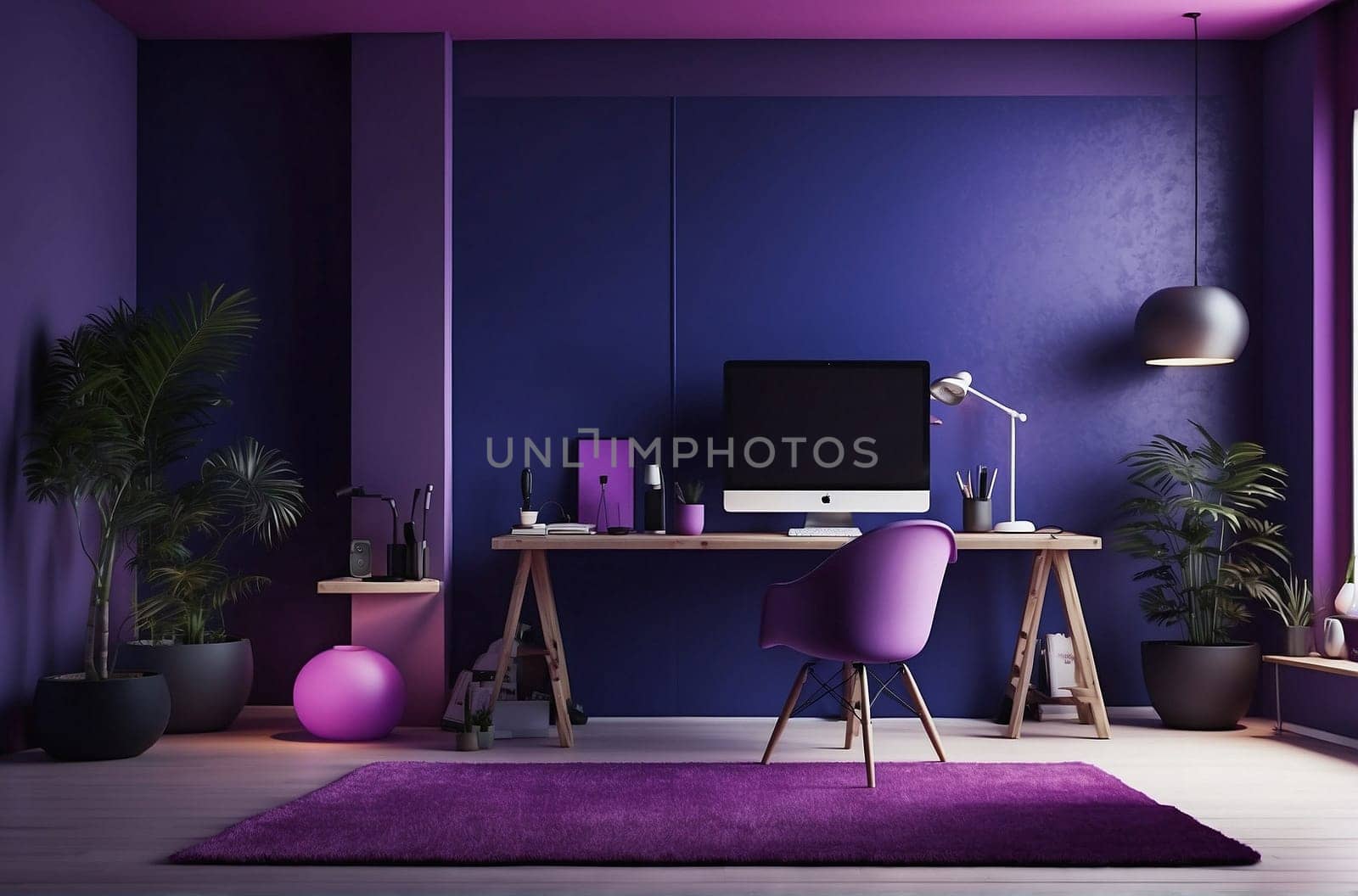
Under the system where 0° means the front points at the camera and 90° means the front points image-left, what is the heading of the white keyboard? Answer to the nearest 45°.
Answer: approximately 0°

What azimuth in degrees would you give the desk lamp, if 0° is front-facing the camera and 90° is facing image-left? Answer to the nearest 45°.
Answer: approximately 90°

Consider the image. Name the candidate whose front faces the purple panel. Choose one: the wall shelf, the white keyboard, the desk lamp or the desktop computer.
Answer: the desk lamp

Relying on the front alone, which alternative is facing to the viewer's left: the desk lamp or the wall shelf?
the desk lamp

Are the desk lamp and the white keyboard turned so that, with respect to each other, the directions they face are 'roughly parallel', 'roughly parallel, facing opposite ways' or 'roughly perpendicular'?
roughly perpendicular

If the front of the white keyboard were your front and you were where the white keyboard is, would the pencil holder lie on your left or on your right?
on your left

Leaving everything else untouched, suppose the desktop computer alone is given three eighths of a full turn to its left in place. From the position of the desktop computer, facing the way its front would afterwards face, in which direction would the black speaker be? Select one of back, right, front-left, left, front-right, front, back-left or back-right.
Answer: back-left

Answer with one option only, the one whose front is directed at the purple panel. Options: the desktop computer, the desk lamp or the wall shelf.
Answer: the desk lamp

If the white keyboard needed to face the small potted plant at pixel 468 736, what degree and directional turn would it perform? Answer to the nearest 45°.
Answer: approximately 90° to its right

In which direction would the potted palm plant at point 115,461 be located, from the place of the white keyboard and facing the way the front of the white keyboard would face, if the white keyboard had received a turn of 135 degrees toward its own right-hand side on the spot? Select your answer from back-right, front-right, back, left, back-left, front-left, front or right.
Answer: front-left

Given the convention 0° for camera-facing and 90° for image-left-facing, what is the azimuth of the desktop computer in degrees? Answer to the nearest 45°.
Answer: approximately 0°
